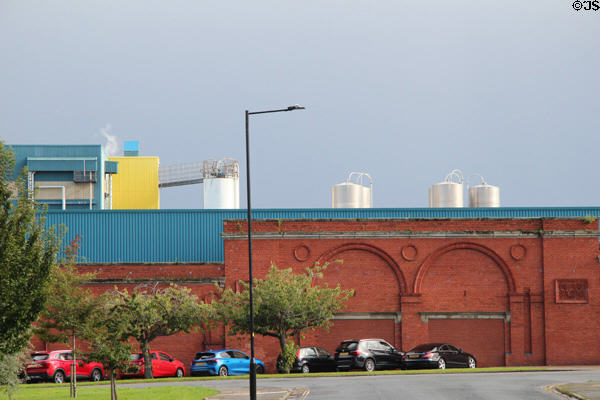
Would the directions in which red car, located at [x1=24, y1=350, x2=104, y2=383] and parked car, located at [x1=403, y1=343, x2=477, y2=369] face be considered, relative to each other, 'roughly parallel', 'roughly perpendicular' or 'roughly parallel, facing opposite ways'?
roughly parallel

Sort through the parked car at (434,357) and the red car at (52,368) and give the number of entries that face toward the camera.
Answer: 0

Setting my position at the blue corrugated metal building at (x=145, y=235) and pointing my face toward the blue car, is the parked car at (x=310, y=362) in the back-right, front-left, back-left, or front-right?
front-left

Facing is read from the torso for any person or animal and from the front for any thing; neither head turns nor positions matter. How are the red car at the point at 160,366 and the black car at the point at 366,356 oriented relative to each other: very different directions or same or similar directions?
same or similar directions

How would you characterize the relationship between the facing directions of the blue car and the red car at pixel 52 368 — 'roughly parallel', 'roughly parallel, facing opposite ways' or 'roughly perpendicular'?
roughly parallel

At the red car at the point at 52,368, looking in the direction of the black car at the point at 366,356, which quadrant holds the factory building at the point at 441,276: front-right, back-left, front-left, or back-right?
front-left
